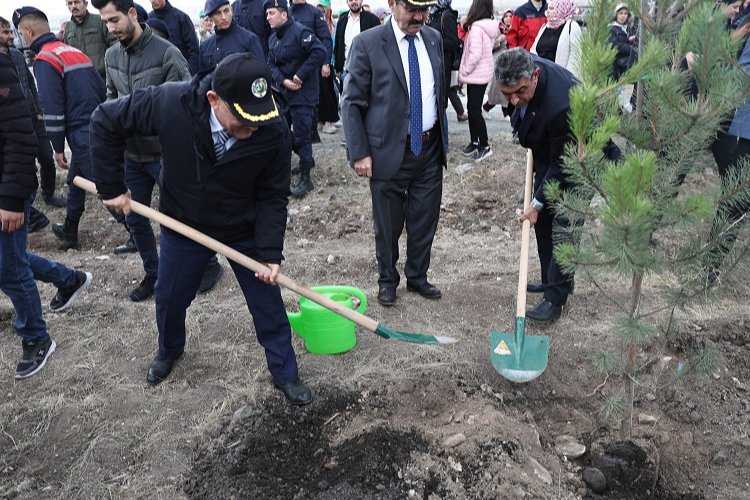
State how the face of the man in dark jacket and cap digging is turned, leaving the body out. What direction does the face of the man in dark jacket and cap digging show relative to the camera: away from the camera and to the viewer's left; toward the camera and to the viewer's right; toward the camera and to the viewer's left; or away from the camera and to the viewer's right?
toward the camera and to the viewer's right

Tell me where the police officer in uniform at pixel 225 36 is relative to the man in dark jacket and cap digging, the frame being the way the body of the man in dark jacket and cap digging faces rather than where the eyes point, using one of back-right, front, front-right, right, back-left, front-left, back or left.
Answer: back-left

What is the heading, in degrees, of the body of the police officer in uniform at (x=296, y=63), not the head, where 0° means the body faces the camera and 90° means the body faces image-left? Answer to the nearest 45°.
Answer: approximately 45°

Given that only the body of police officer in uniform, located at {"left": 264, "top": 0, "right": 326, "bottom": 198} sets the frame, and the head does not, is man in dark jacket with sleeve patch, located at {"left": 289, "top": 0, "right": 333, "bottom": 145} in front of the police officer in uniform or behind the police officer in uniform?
behind

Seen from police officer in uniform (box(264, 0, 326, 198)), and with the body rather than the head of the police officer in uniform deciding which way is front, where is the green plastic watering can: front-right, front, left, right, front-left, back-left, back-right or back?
front-left
